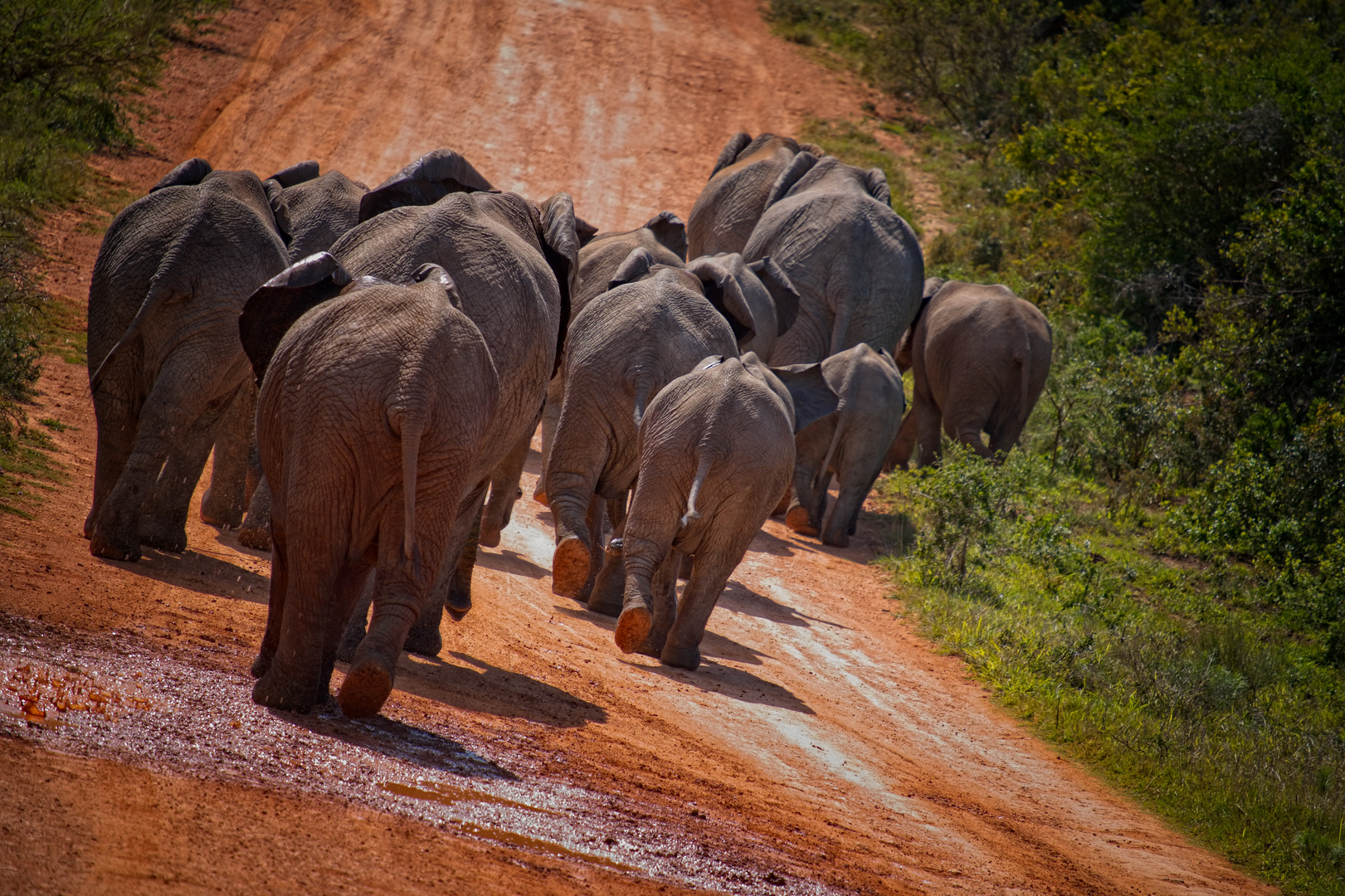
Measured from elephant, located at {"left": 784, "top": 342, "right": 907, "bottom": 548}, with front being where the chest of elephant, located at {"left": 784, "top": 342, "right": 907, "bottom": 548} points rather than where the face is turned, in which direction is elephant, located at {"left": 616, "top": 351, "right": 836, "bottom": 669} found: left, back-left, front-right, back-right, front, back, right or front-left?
back

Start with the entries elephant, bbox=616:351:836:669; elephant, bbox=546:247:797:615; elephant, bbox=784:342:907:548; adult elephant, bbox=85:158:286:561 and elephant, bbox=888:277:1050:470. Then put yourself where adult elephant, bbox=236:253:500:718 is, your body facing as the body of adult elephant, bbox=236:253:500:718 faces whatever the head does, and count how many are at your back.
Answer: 0

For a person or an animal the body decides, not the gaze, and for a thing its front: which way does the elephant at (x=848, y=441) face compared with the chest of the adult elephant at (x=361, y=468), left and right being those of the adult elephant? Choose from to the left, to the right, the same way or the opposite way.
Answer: the same way

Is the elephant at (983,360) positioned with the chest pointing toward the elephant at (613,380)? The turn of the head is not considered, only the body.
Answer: no

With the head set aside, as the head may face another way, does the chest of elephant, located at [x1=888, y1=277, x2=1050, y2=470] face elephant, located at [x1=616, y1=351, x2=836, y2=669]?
no

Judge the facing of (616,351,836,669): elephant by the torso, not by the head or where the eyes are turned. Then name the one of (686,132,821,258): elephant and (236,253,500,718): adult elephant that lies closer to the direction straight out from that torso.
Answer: the elephant

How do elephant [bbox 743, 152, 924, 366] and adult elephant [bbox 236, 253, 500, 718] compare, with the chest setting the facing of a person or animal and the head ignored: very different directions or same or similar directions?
same or similar directions

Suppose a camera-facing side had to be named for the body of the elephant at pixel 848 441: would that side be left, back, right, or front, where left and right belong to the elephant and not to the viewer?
back

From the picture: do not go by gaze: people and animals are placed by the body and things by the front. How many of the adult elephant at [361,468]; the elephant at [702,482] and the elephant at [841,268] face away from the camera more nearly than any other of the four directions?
3

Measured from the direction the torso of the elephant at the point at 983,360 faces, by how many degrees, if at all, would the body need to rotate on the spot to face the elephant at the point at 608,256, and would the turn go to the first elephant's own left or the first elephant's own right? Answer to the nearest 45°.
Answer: approximately 90° to the first elephant's own left

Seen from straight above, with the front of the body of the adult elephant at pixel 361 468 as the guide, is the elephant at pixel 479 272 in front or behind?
in front

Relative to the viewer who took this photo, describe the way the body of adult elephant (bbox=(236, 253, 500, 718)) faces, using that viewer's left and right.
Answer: facing away from the viewer

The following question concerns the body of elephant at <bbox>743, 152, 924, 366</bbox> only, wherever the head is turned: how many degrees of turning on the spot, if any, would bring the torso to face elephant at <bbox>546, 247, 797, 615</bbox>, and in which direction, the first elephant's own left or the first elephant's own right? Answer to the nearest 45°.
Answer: approximately 180°

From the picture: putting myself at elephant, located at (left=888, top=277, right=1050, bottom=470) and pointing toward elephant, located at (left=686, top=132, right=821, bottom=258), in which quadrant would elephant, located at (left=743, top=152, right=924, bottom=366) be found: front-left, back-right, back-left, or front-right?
front-left

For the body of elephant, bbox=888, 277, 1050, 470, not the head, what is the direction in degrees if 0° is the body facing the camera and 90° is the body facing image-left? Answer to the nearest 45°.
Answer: approximately 135°

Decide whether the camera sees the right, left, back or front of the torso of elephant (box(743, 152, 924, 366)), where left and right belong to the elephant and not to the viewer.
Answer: back

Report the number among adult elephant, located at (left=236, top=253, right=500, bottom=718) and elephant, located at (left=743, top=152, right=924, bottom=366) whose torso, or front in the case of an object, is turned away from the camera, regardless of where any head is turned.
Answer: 2

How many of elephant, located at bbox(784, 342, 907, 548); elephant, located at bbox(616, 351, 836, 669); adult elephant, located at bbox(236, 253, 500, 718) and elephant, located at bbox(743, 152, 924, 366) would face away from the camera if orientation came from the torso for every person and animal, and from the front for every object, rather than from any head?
4
